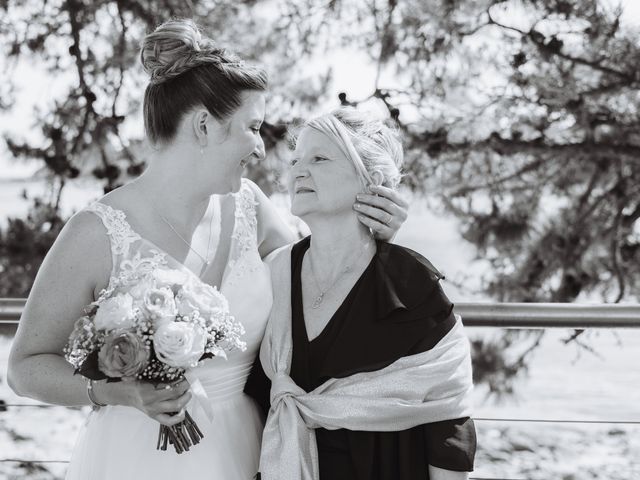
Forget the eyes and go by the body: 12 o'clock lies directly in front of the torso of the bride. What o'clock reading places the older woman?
The older woman is roughly at 11 o'clock from the bride.

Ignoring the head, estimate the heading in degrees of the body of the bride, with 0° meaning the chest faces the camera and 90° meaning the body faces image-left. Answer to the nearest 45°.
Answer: approximately 315°

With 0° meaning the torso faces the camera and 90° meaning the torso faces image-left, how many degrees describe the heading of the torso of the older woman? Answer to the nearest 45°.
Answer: approximately 45°

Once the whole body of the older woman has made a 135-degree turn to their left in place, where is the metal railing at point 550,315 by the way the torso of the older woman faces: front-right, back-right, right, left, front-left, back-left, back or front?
front-left

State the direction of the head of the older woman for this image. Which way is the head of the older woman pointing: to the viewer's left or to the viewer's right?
to the viewer's left

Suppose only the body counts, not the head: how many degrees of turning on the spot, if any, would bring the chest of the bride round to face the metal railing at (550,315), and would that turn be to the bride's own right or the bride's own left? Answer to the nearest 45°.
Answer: approximately 45° to the bride's own left

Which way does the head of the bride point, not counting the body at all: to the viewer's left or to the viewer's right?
to the viewer's right
